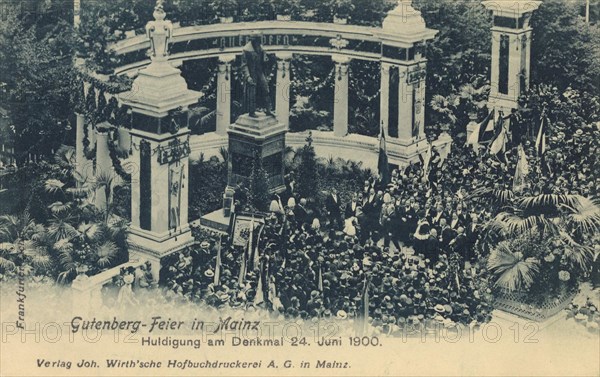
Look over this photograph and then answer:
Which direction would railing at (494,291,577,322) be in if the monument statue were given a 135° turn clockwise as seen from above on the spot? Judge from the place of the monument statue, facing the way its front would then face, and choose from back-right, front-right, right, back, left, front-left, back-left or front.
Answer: back-left

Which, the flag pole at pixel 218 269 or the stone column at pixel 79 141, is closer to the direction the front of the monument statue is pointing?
the flag pole

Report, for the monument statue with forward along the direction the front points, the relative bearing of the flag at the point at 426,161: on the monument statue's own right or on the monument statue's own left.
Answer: on the monument statue's own left

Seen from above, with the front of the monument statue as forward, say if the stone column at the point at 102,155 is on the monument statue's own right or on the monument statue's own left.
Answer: on the monument statue's own right

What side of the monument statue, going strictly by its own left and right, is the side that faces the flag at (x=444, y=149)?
left

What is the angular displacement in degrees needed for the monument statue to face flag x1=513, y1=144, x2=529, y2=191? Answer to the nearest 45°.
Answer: approximately 45° to its left

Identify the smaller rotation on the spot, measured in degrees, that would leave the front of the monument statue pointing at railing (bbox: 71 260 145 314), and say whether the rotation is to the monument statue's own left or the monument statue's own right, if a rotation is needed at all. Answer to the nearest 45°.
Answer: approximately 90° to the monument statue's own right

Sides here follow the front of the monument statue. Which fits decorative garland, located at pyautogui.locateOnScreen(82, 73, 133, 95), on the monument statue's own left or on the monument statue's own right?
on the monument statue's own right

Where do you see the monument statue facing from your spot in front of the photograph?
facing the viewer and to the right of the viewer

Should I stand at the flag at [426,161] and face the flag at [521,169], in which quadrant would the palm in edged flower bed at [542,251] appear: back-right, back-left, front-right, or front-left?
front-right

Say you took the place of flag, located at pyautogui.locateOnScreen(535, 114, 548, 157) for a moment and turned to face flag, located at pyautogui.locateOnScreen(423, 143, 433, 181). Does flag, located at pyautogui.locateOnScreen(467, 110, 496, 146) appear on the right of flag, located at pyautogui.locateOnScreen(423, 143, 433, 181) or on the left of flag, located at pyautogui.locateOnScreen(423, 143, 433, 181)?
right

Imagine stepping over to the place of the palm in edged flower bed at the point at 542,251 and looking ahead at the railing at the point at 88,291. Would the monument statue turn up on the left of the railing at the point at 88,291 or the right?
right
